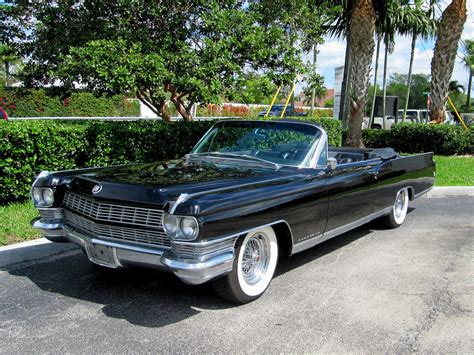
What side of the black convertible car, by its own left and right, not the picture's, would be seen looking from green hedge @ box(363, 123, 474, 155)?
back

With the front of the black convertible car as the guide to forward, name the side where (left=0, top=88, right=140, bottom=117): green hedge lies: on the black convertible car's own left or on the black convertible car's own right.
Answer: on the black convertible car's own right

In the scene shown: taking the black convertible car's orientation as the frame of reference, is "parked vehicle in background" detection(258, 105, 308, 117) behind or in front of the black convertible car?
behind

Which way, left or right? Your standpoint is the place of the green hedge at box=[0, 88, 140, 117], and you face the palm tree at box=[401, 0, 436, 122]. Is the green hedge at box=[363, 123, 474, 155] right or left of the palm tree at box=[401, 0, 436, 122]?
right

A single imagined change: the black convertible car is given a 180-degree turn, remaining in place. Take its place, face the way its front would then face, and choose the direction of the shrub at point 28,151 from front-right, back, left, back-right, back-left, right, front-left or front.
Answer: left

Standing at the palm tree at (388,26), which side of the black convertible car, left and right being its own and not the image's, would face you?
back

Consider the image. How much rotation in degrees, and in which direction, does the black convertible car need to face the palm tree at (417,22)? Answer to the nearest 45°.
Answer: approximately 180°

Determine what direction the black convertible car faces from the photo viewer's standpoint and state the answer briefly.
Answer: facing the viewer and to the left of the viewer
